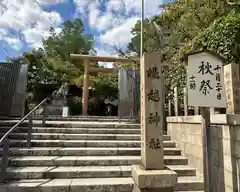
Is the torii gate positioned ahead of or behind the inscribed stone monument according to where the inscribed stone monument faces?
behind

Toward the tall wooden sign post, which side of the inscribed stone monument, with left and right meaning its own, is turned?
left

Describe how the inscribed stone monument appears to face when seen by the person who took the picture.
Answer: facing the viewer
